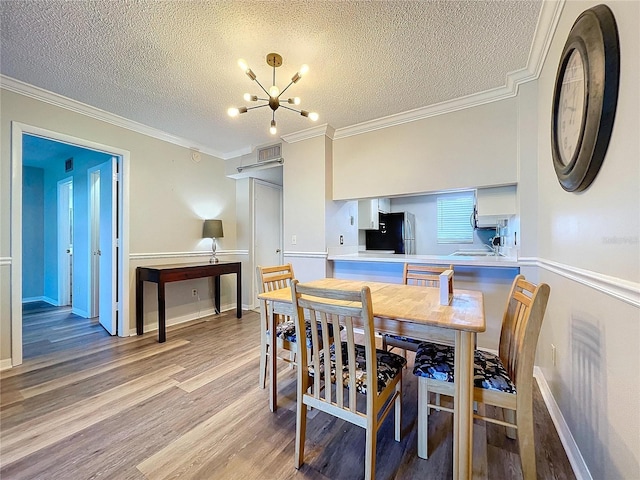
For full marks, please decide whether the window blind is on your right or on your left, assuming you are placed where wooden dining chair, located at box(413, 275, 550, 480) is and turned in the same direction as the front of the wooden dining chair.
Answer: on your right

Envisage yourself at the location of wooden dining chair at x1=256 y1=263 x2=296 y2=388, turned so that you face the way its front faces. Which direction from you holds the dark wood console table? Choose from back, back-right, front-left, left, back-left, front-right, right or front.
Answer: back

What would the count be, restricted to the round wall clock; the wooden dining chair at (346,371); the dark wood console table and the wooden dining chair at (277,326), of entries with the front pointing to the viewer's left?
1

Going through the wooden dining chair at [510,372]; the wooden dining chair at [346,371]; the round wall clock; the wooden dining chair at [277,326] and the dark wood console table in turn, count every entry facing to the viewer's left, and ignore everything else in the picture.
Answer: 2

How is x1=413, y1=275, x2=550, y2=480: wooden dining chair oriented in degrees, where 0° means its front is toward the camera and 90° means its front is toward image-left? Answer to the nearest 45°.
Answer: approximately 90°

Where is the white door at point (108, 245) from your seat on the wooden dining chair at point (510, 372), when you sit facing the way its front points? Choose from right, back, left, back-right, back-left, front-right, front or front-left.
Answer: front

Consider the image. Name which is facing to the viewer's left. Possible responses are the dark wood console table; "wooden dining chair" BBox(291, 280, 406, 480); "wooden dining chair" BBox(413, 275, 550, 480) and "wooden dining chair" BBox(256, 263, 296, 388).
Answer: "wooden dining chair" BBox(413, 275, 550, 480)

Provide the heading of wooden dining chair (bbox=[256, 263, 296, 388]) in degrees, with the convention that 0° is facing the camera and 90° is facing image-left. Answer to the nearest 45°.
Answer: approximately 315°

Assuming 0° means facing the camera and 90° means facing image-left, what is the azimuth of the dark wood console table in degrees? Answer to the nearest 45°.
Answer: approximately 315°

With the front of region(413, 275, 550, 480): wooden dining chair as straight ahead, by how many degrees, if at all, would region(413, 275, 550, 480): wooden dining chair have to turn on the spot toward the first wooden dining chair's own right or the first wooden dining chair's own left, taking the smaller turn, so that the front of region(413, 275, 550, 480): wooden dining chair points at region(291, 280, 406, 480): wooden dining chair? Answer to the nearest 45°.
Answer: approximately 45° to the first wooden dining chair's own left

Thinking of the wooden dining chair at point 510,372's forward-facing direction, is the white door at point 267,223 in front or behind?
in front

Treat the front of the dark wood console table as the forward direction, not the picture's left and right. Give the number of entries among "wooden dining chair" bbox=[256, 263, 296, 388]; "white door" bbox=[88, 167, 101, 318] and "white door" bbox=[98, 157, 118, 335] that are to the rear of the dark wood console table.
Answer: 2

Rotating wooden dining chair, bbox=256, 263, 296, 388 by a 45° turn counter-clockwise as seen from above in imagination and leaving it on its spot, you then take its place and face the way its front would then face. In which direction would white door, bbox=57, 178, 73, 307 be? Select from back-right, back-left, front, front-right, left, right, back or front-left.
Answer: back-left

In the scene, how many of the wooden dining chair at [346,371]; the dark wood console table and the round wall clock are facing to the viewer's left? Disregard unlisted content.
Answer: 1
